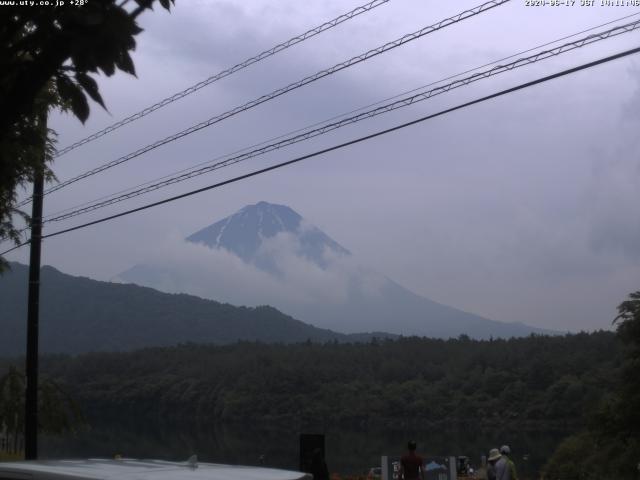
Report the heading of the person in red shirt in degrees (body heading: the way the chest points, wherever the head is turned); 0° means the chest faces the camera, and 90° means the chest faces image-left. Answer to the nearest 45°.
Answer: approximately 180°

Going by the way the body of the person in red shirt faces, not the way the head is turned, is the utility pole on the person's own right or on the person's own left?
on the person's own left

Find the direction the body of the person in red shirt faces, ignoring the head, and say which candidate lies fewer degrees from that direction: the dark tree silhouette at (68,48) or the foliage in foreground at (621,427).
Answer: the foliage in foreground

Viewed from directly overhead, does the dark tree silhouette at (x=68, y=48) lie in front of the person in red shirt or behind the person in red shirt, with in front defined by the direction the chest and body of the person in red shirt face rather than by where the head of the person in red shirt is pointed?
behind
